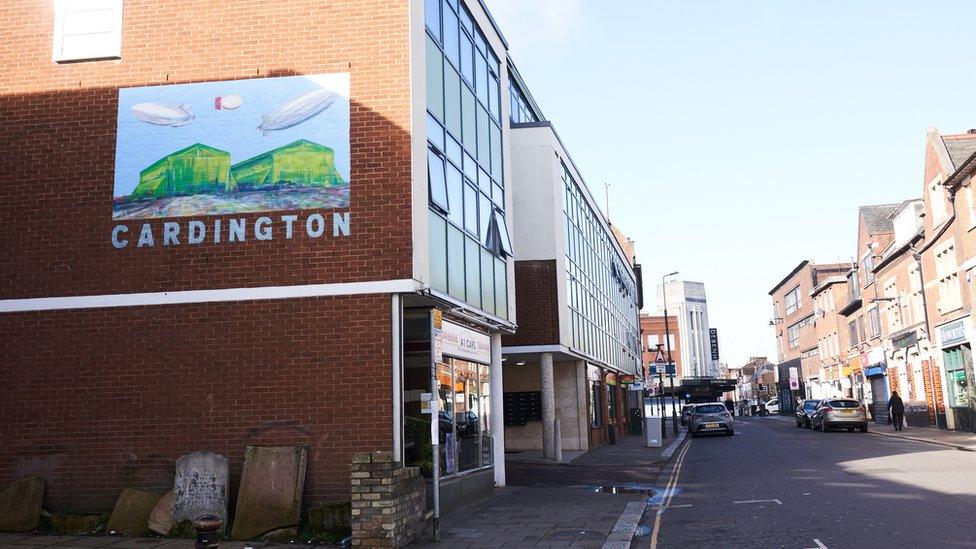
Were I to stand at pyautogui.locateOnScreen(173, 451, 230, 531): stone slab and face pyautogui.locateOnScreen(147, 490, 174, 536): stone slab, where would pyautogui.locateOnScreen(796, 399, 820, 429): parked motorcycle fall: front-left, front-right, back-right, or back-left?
back-right

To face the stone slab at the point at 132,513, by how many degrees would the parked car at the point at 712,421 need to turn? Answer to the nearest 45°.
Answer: approximately 180°

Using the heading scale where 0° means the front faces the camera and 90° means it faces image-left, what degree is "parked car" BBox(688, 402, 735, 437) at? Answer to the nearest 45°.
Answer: approximately 180°

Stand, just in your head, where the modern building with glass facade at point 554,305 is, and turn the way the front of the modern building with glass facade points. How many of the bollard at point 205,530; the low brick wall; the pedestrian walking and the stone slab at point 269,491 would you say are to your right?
3

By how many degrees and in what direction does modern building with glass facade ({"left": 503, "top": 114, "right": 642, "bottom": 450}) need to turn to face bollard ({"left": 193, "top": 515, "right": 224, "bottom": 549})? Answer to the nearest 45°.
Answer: approximately 90° to its right

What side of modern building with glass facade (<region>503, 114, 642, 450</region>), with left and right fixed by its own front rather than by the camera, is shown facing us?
right

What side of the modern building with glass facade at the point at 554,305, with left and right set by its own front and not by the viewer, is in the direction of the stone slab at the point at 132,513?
right

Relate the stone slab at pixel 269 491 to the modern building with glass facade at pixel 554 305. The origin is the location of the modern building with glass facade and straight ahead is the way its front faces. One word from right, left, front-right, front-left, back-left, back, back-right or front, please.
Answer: right

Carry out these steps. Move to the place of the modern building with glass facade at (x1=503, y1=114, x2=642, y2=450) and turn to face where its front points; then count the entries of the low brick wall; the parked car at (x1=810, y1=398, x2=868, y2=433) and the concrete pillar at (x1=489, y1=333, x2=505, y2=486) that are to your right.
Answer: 2

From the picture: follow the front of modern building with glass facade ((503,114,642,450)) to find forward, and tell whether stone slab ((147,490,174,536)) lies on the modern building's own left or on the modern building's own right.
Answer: on the modern building's own right

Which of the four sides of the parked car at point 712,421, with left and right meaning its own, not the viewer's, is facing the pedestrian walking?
right

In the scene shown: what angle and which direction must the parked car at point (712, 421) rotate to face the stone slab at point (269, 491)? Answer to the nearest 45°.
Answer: approximately 180°

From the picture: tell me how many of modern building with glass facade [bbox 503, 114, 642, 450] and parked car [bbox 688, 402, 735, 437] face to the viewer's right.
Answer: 1

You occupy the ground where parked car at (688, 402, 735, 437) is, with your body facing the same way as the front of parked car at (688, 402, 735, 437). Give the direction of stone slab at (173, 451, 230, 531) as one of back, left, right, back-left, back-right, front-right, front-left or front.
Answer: back

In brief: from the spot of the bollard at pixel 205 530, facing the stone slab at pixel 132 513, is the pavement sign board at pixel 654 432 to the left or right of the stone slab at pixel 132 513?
right

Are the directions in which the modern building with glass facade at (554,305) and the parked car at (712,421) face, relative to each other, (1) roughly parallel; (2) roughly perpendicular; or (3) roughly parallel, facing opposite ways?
roughly perpendicular

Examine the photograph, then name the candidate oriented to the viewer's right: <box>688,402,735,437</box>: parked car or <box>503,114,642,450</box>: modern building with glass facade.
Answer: the modern building with glass facade
